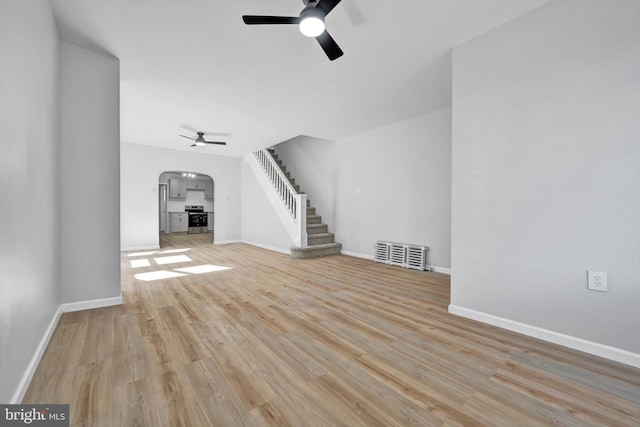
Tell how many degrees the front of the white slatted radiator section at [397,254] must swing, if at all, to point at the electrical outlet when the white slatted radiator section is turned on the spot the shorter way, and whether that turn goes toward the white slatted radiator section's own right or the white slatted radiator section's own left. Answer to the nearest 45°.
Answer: approximately 90° to the white slatted radiator section's own left

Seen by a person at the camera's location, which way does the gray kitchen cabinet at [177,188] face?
facing the viewer

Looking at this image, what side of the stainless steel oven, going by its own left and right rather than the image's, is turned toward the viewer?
front

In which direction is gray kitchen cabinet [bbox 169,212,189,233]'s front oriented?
toward the camera

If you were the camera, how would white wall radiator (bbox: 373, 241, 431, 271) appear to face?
facing the viewer and to the left of the viewer

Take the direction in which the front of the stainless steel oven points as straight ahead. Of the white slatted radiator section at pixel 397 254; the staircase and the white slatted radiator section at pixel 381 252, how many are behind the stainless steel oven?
0

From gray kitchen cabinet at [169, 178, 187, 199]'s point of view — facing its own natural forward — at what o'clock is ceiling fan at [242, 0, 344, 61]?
The ceiling fan is roughly at 12 o'clock from the gray kitchen cabinet.

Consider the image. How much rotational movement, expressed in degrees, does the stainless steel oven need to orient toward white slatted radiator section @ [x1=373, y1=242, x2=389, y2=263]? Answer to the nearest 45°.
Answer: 0° — it already faces it

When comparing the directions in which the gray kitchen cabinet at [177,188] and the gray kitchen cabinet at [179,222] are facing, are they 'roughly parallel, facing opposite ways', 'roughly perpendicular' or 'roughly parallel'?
roughly parallel

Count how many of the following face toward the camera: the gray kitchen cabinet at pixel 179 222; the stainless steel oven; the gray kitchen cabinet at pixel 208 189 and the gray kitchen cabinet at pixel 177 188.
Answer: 4
